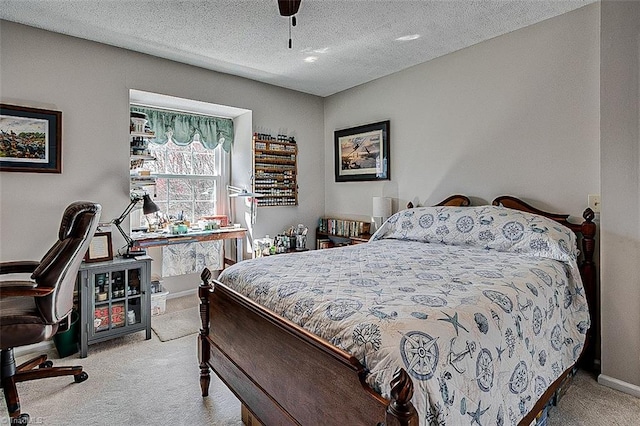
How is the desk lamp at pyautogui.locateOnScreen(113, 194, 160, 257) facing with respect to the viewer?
to the viewer's right

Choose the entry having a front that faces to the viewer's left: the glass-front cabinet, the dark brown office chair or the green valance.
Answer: the dark brown office chair

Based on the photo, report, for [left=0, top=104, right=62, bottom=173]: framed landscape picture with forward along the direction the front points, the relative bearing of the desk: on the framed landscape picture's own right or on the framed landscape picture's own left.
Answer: on the framed landscape picture's own left

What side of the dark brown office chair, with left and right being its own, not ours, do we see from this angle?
left

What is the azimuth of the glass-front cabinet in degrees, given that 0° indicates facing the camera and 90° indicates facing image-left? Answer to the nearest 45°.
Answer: approximately 315°

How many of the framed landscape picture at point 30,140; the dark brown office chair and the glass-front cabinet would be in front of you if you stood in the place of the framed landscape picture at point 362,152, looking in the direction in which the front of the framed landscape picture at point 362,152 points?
3

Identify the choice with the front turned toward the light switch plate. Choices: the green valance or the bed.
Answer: the green valance
